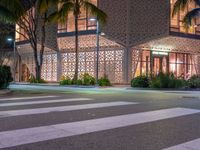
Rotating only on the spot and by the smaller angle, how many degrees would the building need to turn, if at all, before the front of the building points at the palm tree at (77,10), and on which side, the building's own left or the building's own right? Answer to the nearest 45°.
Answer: approximately 90° to the building's own right

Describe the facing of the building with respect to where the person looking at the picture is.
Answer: facing the viewer and to the right of the viewer

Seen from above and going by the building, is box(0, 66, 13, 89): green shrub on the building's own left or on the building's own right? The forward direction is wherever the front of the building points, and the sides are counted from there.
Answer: on the building's own right
